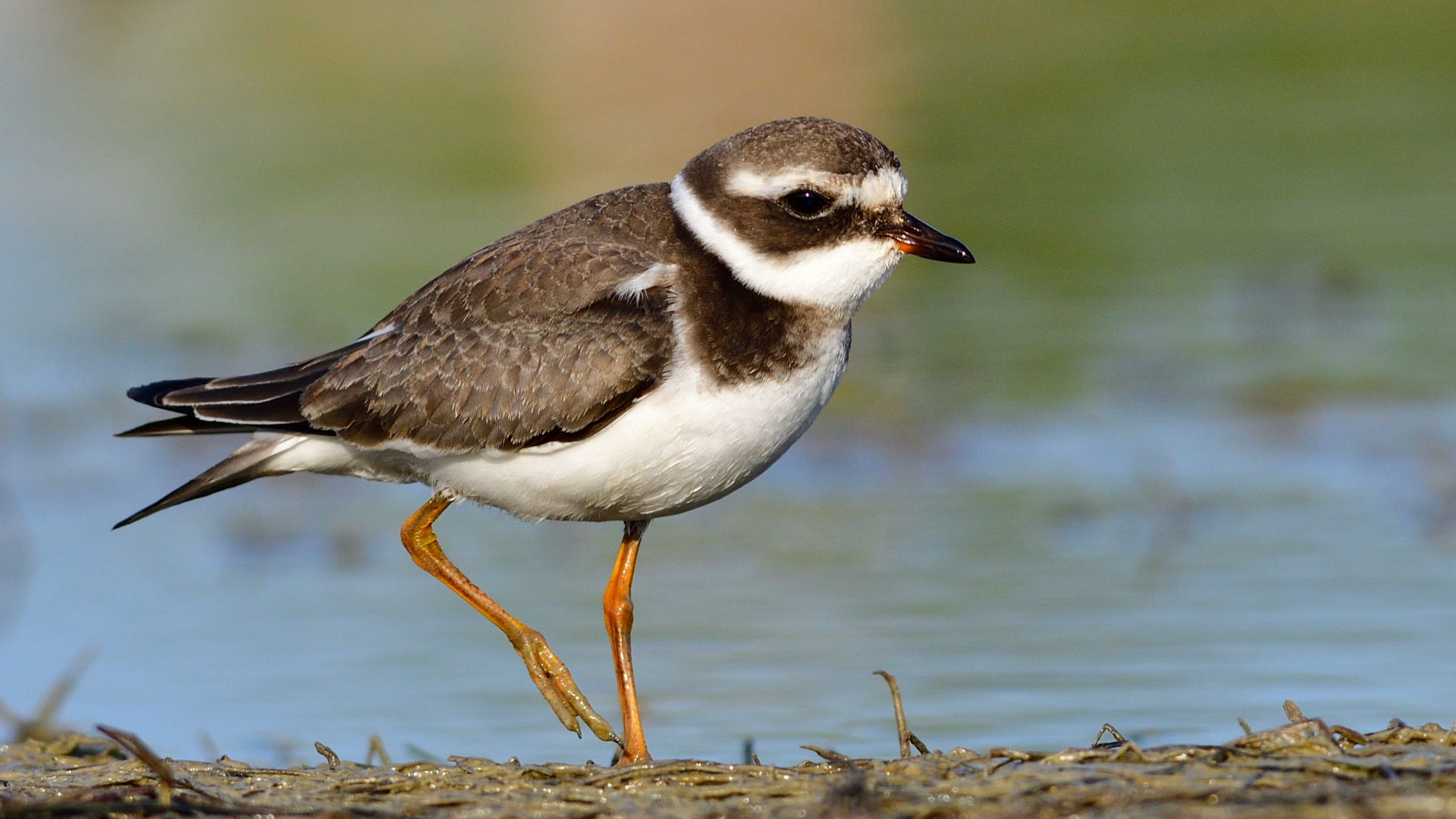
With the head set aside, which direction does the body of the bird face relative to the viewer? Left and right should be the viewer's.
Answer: facing to the right of the viewer
